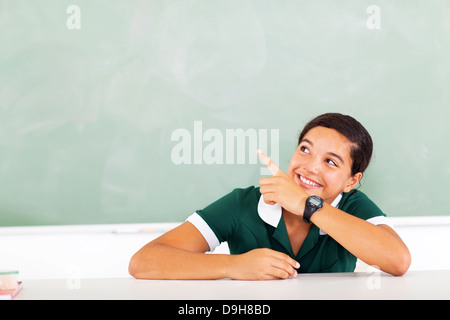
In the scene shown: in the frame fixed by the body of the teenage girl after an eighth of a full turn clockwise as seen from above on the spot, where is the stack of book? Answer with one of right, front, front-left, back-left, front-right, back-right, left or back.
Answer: front

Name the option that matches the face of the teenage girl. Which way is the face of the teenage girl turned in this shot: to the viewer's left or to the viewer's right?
to the viewer's left

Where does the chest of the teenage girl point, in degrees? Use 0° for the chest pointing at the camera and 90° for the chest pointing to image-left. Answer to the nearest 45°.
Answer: approximately 0°
